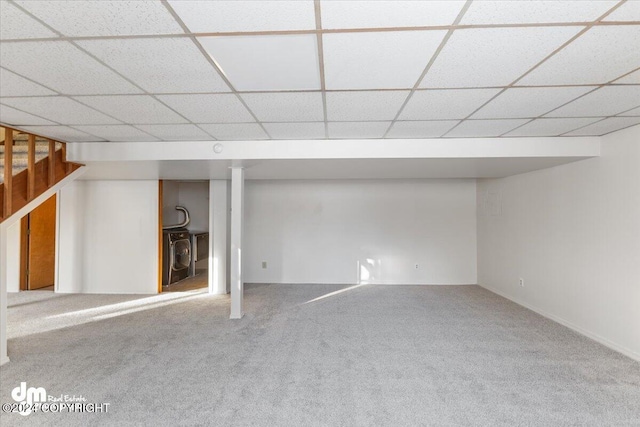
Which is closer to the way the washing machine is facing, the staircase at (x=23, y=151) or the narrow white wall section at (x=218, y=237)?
the narrow white wall section

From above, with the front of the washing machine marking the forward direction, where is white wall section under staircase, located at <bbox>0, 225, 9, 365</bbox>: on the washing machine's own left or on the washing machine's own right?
on the washing machine's own right

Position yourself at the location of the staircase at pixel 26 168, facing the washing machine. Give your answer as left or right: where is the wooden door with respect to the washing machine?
left

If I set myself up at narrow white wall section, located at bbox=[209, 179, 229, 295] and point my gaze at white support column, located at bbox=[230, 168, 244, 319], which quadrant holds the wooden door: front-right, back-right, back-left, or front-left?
back-right

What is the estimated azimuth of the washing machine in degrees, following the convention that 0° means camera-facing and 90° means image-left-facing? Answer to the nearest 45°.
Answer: approximately 315°

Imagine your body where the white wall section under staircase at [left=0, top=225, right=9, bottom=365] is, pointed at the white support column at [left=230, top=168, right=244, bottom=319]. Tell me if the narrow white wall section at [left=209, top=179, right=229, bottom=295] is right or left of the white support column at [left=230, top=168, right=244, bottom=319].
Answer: left

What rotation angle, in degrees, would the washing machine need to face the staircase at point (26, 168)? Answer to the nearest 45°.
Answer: approximately 90° to its right

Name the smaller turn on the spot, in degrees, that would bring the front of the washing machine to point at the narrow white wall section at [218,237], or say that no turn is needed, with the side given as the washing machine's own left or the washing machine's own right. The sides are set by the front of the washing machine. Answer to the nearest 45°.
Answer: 0° — it already faces it
